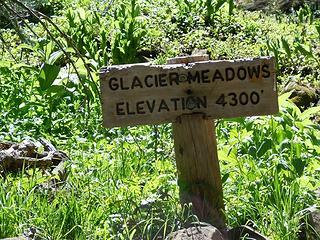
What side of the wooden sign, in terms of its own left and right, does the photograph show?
front

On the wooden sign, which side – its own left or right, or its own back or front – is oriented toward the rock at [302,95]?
back

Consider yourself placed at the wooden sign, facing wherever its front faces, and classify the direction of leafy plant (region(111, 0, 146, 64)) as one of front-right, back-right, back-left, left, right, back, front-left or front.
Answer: back

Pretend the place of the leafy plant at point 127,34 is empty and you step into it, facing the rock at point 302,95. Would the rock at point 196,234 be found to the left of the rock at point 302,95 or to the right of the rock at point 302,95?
right
